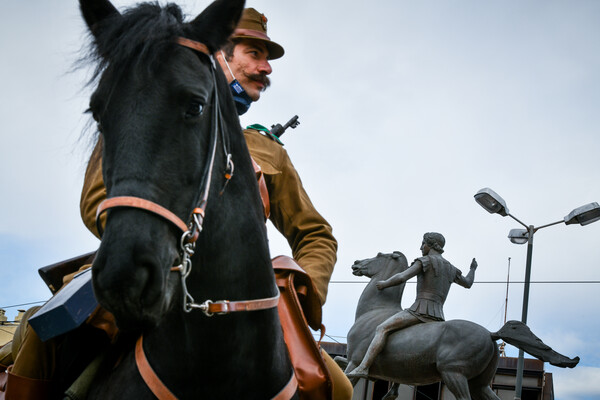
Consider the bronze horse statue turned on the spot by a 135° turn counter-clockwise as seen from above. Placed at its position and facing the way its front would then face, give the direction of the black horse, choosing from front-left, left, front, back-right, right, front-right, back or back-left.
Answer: front-right

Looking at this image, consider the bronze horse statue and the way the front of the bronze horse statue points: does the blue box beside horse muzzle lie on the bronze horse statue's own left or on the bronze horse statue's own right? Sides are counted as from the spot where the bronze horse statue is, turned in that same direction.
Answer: on the bronze horse statue's own left

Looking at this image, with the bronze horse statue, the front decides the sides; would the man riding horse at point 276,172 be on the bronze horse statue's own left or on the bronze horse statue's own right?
on the bronze horse statue's own left

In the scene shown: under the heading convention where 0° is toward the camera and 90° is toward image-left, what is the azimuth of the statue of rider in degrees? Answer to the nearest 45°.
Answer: approximately 135°

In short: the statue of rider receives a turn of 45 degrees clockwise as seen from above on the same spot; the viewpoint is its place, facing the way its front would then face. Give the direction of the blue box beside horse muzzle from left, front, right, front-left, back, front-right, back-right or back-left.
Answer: back

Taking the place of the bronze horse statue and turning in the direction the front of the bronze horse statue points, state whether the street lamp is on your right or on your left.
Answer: on your right

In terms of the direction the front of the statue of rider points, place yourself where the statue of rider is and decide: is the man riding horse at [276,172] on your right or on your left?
on your left

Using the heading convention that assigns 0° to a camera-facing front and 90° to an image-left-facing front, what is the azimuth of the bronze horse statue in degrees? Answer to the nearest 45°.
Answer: approximately 90°

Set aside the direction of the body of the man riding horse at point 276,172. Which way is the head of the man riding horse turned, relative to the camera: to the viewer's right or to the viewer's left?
to the viewer's right

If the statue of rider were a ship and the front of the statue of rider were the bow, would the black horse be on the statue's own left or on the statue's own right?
on the statue's own left

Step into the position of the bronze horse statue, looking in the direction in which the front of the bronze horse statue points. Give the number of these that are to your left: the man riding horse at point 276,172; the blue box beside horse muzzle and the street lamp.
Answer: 2
